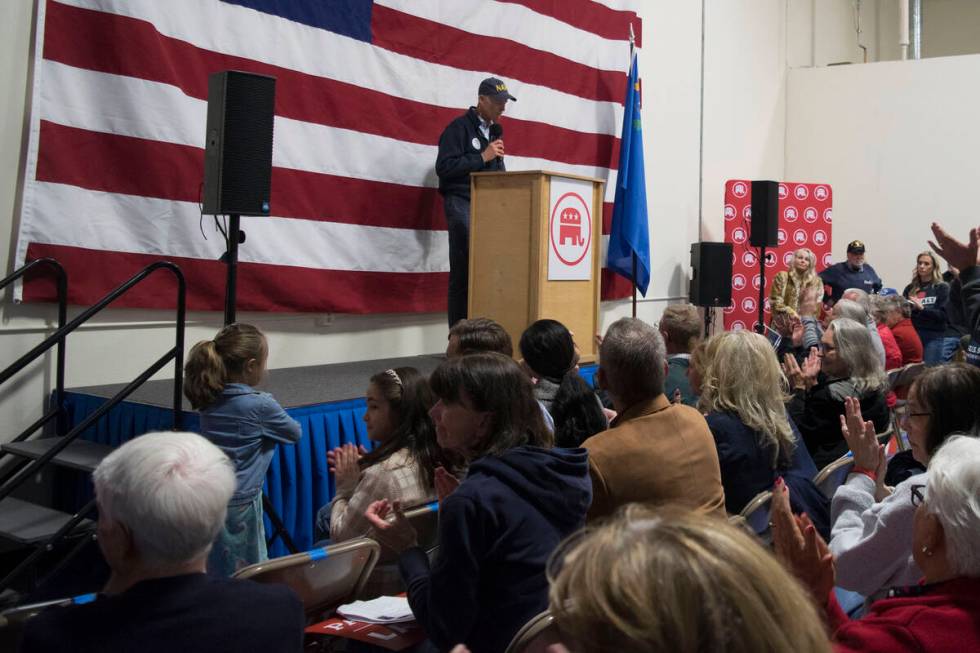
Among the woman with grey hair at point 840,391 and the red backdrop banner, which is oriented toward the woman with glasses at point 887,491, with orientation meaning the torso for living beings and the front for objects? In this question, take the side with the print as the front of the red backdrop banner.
the red backdrop banner

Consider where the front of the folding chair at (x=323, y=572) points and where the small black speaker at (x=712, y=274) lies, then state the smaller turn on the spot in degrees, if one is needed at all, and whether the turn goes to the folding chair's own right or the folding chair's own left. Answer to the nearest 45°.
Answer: approximately 90° to the folding chair's own right

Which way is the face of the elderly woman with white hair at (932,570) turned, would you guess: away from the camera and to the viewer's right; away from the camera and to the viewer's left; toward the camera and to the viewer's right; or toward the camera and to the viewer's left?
away from the camera and to the viewer's left

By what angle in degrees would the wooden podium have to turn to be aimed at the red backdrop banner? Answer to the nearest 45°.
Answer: approximately 90° to its left

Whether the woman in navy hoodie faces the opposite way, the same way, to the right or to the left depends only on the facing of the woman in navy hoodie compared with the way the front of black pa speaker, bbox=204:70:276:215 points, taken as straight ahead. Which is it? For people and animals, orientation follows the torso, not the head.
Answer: the opposite way

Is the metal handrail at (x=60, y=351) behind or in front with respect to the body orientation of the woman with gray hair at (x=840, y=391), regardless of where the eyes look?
in front

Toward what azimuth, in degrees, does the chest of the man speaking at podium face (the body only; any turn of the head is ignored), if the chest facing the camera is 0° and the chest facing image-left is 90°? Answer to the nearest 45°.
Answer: approximately 315°

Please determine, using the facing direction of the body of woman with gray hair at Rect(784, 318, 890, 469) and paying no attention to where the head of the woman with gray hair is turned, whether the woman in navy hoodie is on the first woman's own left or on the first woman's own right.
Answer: on the first woman's own left

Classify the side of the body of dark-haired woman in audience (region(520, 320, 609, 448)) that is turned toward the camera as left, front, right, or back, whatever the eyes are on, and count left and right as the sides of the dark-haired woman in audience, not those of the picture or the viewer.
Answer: back

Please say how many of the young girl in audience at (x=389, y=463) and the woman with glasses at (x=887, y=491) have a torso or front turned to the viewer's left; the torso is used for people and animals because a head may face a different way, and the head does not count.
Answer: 2

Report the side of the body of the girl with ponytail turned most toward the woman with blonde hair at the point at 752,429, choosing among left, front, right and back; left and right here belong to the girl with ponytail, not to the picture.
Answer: right

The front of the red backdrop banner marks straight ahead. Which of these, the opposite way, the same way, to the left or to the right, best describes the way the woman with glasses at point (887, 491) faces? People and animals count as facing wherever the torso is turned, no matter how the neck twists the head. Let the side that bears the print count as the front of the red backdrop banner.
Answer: to the right

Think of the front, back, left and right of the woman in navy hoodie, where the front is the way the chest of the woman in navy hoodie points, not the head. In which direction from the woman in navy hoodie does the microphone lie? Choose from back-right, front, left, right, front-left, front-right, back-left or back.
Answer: front-right
